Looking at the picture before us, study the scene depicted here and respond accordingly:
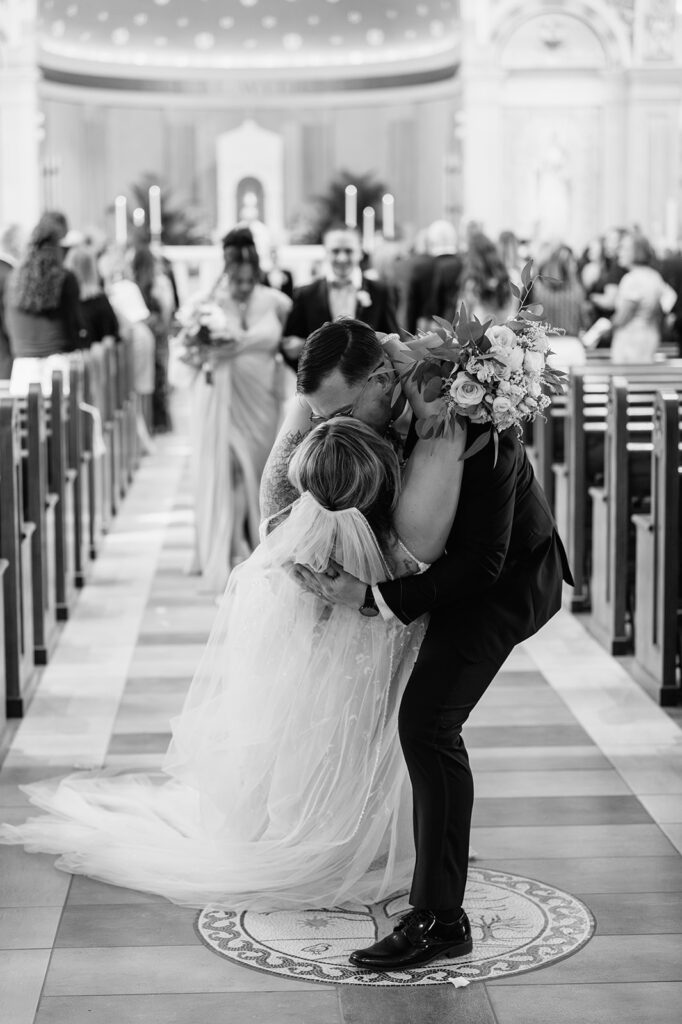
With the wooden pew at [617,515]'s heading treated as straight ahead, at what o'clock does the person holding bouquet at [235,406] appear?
The person holding bouquet is roughly at 10 o'clock from the wooden pew.

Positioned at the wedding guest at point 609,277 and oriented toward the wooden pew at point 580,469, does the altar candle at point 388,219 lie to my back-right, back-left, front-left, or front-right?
back-right

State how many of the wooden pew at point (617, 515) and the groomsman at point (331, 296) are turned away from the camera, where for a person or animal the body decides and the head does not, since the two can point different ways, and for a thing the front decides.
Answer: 1

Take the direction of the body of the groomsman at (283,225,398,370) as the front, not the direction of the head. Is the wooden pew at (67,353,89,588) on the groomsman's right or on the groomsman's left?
on the groomsman's right

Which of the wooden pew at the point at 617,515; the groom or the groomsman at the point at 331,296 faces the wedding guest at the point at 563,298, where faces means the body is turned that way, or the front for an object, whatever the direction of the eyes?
the wooden pew

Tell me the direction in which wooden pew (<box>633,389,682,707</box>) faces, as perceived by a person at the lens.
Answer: facing away from the viewer

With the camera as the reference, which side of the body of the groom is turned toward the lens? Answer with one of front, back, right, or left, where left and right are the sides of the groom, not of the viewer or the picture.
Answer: left

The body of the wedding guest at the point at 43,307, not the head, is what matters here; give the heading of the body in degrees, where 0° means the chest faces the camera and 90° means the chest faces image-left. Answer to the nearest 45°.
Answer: approximately 225°

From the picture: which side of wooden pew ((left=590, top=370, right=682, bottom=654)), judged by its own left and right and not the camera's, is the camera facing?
back

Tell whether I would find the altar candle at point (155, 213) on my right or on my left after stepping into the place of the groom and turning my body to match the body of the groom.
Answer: on my right

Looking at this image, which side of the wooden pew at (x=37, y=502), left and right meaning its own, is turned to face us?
back
